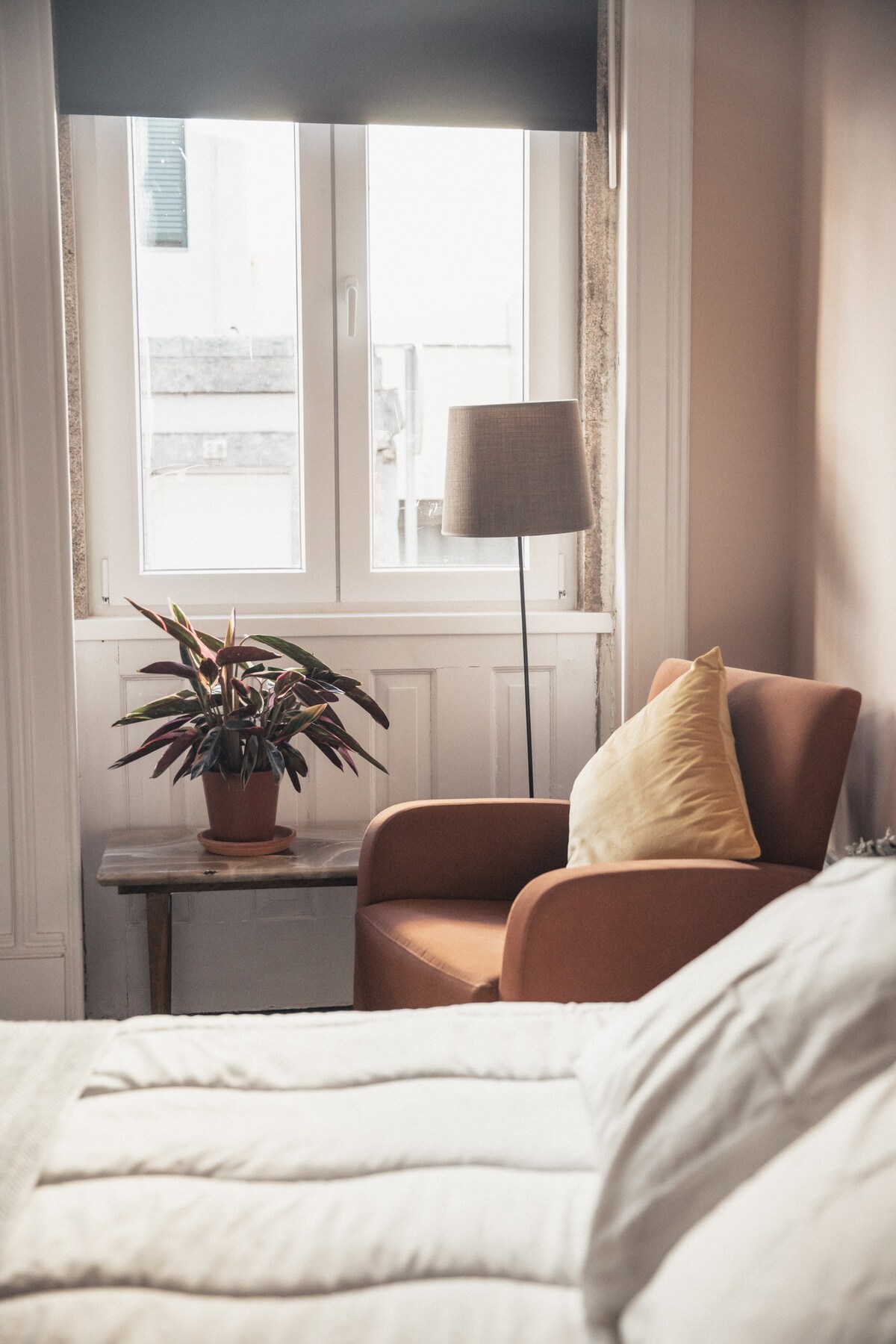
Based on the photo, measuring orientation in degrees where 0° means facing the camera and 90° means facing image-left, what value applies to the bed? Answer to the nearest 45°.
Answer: approximately 90°

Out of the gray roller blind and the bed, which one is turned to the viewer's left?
the bed

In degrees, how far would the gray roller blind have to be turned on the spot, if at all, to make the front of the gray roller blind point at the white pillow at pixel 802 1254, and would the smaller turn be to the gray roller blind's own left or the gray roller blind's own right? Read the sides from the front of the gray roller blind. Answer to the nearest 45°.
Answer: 0° — it already faces it

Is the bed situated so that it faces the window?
no

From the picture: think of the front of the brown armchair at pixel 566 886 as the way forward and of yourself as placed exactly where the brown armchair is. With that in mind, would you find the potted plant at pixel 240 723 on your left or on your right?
on your right

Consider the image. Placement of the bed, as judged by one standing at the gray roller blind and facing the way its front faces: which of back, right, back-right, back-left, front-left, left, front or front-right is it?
front

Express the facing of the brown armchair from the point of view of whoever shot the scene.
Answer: facing the viewer and to the left of the viewer

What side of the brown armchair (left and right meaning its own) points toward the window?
right

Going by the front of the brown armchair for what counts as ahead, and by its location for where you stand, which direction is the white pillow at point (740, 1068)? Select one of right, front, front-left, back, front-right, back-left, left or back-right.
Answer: front-left

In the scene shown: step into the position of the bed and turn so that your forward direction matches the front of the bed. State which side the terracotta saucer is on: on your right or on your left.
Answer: on your right

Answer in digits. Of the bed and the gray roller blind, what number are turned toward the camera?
1

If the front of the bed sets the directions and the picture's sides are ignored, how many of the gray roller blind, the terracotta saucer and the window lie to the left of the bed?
0

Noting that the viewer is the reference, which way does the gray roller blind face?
facing the viewer
